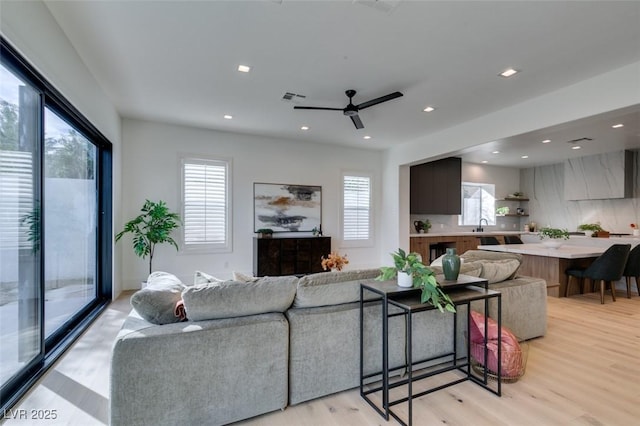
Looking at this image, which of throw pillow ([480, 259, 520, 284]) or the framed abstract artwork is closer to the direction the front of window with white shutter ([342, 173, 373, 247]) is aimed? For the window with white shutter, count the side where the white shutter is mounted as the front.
the throw pillow

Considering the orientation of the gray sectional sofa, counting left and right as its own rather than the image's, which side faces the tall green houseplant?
front

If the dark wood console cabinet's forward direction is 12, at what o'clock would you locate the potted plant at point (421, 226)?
The potted plant is roughly at 8 o'clock from the dark wood console cabinet.

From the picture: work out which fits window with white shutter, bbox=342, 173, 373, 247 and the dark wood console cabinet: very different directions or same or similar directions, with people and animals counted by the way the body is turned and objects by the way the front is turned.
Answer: same or similar directions

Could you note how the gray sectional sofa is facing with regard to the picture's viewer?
facing away from the viewer and to the left of the viewer

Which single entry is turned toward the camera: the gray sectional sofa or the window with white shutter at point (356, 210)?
the window with white shutter

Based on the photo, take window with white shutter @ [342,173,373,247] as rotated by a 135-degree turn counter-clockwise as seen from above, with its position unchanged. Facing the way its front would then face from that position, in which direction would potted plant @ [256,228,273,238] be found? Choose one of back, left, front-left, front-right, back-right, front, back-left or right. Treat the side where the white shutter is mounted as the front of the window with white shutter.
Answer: back

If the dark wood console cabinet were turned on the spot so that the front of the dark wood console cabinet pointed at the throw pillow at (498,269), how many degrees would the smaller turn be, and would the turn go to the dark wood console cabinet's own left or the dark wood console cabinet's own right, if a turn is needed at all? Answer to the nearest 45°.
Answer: approximately 45° to the dark wood console cabinet's own left

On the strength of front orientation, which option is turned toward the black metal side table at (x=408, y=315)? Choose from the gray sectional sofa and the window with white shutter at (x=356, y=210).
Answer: the window with white shutter

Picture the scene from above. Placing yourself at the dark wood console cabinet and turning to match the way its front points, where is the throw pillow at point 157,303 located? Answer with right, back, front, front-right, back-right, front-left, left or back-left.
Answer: front

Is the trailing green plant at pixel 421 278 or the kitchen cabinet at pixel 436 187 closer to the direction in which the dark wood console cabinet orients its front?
the trailing green plant

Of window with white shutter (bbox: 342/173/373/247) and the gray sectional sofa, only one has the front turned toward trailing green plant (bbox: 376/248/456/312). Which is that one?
the window with white shutter

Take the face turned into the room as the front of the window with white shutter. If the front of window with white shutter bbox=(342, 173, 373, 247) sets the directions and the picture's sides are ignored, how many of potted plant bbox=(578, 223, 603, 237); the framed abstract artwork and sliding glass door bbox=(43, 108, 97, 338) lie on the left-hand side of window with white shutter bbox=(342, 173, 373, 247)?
1

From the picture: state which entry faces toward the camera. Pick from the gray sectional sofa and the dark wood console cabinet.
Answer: the dark wood console cabinet

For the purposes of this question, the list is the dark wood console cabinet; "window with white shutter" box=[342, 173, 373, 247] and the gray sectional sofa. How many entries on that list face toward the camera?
2

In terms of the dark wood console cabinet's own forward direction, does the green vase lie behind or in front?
in front

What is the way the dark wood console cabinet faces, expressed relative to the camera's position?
facing the viewer

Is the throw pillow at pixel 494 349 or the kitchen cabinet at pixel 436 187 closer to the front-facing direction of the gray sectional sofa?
the kitchen cabinet

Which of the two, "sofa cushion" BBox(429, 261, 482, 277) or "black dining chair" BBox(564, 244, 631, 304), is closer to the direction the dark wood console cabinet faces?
the sofa cushion

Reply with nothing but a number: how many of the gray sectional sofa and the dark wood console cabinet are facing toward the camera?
1

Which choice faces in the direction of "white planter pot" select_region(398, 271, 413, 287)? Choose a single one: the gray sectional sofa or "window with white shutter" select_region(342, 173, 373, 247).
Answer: the window with white shutter
